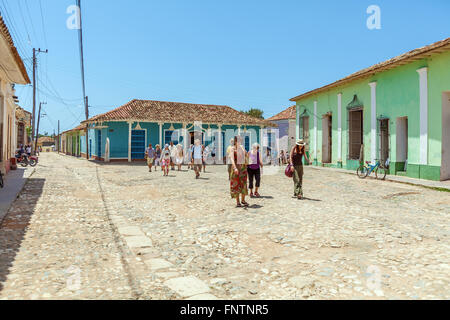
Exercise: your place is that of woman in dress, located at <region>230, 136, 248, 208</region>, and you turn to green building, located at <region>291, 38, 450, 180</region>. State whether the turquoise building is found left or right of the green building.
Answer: left

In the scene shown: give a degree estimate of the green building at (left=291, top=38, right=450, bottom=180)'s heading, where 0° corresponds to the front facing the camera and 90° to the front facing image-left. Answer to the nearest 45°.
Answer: approximately 45°

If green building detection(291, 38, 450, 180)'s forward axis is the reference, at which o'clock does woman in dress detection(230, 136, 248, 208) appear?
The woman in dress is roughly at 11 o'clock from the green building.

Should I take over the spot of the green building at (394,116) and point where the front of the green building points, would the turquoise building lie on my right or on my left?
on my right

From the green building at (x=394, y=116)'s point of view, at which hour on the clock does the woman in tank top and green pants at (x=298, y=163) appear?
The woman in tank top and green pants is roughly at 11 o'clock from the green building.

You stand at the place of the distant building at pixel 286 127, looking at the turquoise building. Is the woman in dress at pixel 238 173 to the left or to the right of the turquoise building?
left

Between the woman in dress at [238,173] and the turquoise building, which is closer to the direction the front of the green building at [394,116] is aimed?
the woman in dress

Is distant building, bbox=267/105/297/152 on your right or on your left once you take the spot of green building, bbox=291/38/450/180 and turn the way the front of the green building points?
on your right

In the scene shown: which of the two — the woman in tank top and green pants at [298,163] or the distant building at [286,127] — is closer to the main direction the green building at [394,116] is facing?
the woman in tank top and green pants
